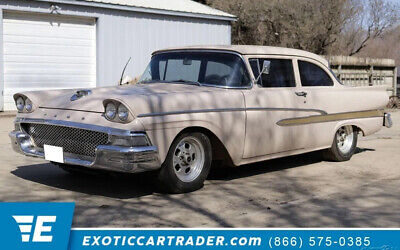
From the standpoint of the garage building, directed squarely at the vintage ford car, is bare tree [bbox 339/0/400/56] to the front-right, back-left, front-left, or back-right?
back-left

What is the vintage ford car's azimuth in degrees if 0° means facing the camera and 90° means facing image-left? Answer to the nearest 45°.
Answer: approximately 45°

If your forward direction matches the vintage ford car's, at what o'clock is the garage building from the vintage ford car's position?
The garage building is roughly at 4 o'clock from the vintage ford car.

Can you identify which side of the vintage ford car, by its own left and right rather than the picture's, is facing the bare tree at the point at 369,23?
back

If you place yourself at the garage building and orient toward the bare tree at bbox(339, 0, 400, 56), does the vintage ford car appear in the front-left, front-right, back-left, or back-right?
back-right
